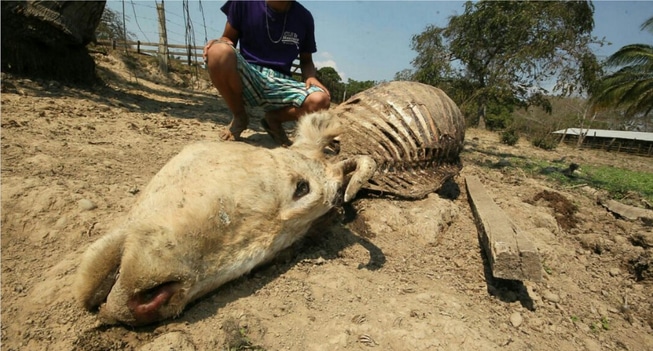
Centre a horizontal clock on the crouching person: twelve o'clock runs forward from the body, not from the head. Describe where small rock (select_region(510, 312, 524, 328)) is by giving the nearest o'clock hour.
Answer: The small rock is roughly at 11 o'clock from the crouching person.

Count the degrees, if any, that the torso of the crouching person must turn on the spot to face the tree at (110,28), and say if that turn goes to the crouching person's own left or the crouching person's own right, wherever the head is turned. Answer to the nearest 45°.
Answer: approximately 135° to the crouching person's own right

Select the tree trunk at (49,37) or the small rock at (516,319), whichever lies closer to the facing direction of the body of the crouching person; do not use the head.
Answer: the small rock

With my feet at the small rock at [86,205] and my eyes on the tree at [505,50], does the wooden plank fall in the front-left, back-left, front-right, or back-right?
front-right

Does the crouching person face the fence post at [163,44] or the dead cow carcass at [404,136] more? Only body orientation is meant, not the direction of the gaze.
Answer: the dead cow carcass

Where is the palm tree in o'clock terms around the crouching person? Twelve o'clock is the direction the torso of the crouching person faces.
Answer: The palm tree is roughly at 8 o'clock from the crouching person.

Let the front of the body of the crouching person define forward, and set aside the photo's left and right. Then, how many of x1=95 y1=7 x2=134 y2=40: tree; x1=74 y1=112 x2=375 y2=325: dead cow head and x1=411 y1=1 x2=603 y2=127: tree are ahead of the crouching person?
1

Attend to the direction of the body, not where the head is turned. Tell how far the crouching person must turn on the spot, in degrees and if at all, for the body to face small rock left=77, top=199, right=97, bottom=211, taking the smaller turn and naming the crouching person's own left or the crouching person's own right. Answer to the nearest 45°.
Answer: approximately 45° to the crouching person's own right

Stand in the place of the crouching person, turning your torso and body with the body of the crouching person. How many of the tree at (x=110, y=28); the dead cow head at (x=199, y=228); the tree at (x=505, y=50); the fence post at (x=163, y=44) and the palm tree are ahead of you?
1

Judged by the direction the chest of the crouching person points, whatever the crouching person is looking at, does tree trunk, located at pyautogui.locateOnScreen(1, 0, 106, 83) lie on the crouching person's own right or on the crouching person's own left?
on the crouching person's own right

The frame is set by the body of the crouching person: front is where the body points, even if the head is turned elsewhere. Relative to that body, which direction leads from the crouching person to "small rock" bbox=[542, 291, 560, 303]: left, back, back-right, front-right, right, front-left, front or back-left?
front-left

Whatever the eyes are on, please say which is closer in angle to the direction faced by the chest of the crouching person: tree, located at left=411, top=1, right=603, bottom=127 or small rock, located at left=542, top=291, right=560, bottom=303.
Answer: the small rock

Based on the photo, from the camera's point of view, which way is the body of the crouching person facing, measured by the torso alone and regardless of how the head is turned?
toward the camera
